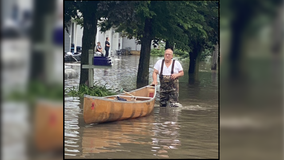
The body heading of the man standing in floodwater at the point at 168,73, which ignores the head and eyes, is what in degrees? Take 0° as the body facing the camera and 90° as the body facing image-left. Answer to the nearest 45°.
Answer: approximately 0°

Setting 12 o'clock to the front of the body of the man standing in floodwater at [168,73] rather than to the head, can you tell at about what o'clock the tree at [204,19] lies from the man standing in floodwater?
The tree is roughly at 7 o'clock from the man standing in floodwater.
